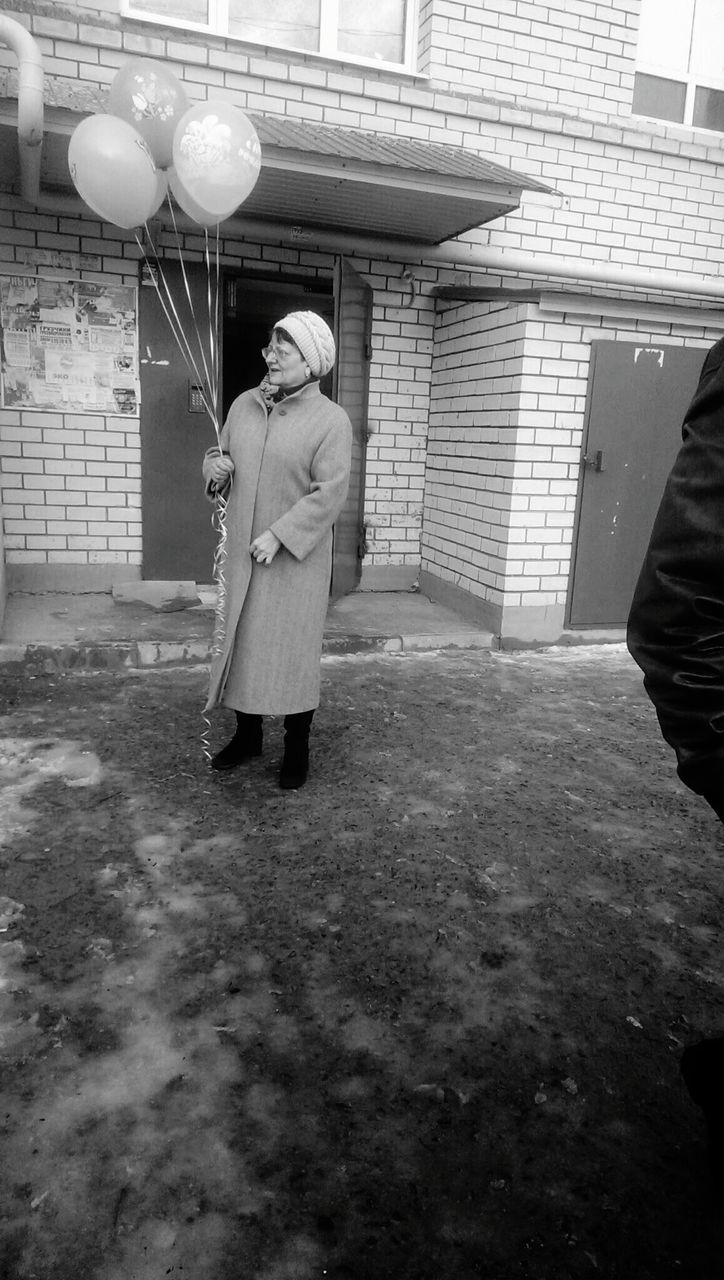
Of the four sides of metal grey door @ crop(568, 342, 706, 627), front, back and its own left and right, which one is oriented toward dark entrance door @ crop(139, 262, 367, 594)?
right

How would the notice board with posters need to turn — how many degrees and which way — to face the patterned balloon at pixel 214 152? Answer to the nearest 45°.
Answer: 0° — it already faces it

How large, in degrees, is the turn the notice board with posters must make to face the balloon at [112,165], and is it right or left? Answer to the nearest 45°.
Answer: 0° — it already faces it

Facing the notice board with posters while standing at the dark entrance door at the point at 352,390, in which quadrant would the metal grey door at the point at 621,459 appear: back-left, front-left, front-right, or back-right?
back-left

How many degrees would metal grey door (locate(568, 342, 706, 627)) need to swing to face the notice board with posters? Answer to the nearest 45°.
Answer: approximately 90° to its right

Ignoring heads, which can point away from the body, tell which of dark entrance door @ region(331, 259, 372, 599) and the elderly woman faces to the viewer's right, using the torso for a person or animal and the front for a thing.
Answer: the dark entrance door

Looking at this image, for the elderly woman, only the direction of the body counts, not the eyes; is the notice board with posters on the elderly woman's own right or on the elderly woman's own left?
on the elderly woman's own right

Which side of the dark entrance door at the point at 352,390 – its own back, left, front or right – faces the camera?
right
